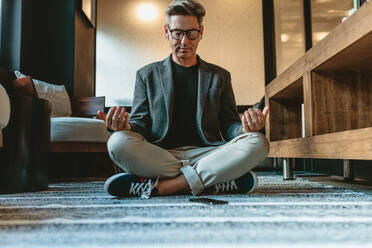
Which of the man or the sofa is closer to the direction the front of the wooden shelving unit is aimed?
the man

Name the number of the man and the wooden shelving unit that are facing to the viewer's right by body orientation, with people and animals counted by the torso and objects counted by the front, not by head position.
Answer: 0

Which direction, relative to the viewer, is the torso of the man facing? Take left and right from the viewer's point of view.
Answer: facing the viewer

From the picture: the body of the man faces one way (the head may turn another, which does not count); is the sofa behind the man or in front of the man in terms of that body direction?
behind

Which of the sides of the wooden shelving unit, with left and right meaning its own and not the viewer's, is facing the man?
front

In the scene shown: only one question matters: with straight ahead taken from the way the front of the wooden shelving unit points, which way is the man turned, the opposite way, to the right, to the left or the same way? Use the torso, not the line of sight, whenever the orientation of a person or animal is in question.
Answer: to the left

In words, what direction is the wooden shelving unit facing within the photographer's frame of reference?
facing the viewer and to the left of the viewer

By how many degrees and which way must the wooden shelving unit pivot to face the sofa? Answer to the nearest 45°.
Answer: approximately 45° to its right

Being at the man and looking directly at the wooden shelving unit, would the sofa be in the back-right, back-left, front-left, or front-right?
back-left
